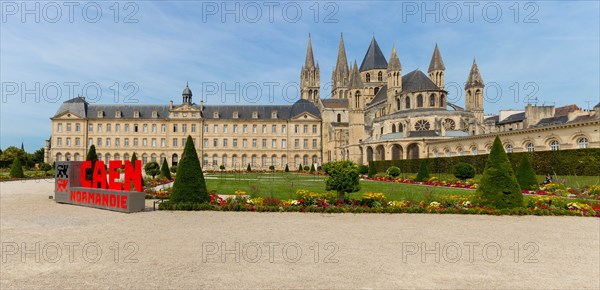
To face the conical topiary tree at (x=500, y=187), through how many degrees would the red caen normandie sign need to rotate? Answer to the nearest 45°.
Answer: approximately 90° to its left

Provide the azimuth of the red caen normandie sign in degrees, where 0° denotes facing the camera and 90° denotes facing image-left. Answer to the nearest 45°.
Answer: approximately 45°

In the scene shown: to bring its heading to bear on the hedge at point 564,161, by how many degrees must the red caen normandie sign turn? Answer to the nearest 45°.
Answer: approximately 135° to its left

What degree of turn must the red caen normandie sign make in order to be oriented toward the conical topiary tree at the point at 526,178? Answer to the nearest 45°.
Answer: approximately 135° to its left

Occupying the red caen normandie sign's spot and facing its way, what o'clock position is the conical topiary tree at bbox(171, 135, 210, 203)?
The conical topiary tree is roughly at 9 o'clock from the red caen normandie sign.

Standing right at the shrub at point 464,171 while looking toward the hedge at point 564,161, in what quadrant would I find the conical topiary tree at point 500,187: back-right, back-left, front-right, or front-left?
back-right

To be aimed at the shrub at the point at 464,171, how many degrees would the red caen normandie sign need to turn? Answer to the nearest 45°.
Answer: approximately 135° to its left

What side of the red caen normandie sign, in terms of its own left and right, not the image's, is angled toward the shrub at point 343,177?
left
